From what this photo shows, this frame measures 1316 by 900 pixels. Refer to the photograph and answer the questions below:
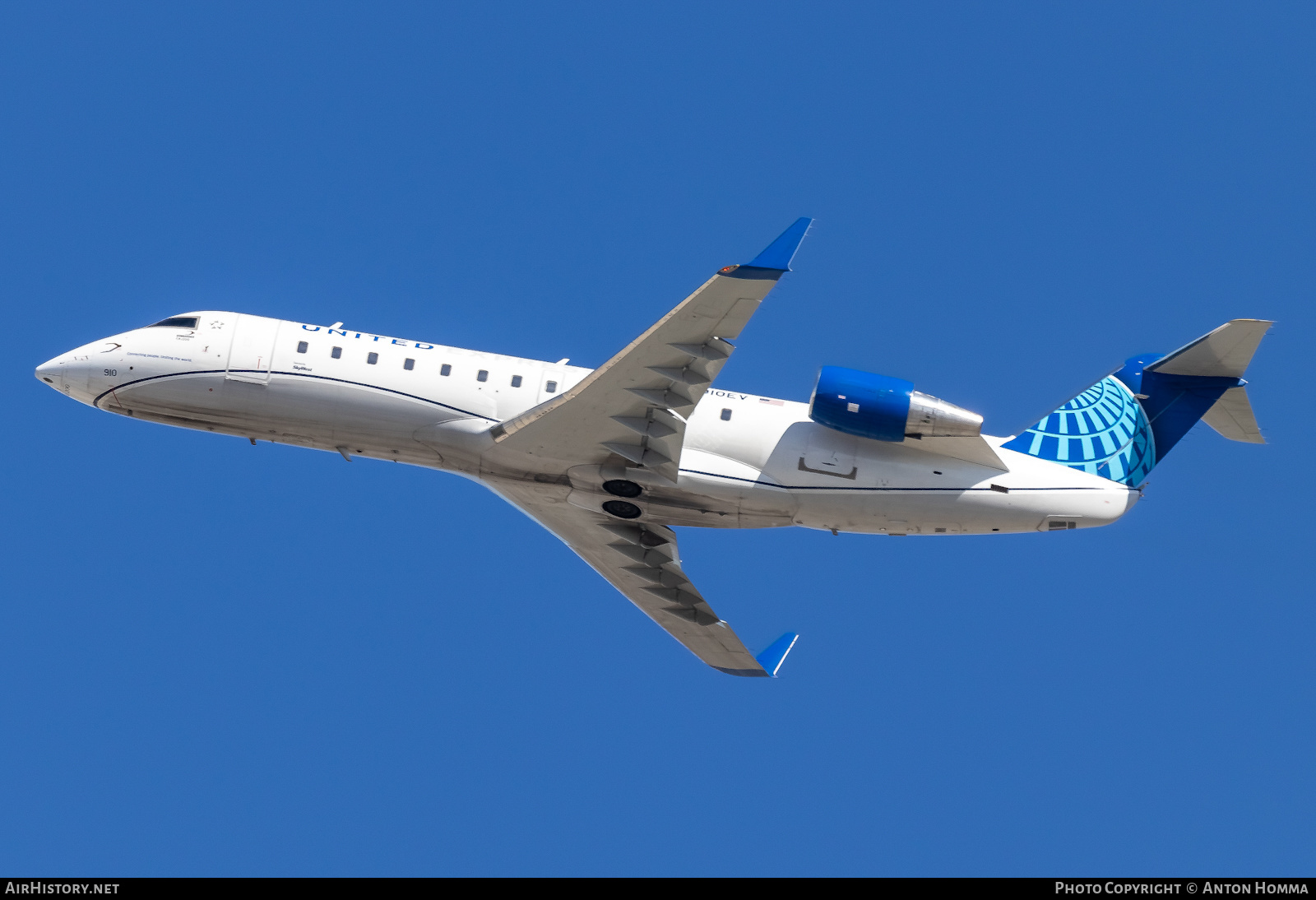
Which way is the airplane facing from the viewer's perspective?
to the viewer's left

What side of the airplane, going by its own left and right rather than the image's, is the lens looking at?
left
